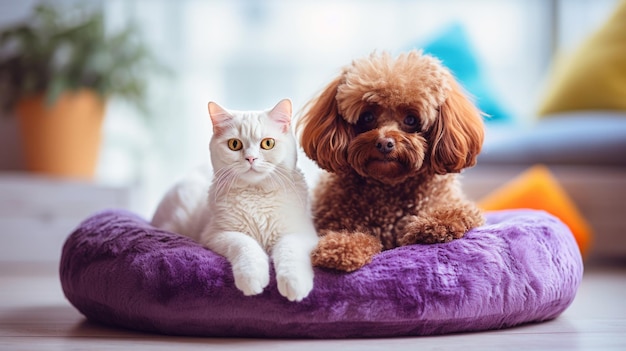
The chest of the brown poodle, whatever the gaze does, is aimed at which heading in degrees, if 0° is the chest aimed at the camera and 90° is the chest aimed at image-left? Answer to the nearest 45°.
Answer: approximately 0°

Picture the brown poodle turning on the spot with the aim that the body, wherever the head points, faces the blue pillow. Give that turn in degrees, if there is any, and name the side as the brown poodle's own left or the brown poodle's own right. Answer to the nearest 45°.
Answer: approximately 180°

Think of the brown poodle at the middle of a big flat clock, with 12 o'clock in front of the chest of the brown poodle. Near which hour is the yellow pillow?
The yellow pillow is roughly at 7 o'clock from the brown poodle.

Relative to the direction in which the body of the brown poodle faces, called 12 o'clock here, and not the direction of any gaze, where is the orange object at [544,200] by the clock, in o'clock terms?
The orange object is roughly at 7 o'clock from the brown poodle.

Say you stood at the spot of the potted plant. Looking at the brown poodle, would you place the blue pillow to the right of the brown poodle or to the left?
left

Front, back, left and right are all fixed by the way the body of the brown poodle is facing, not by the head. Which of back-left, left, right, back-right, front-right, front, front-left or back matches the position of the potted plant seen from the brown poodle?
back-right
